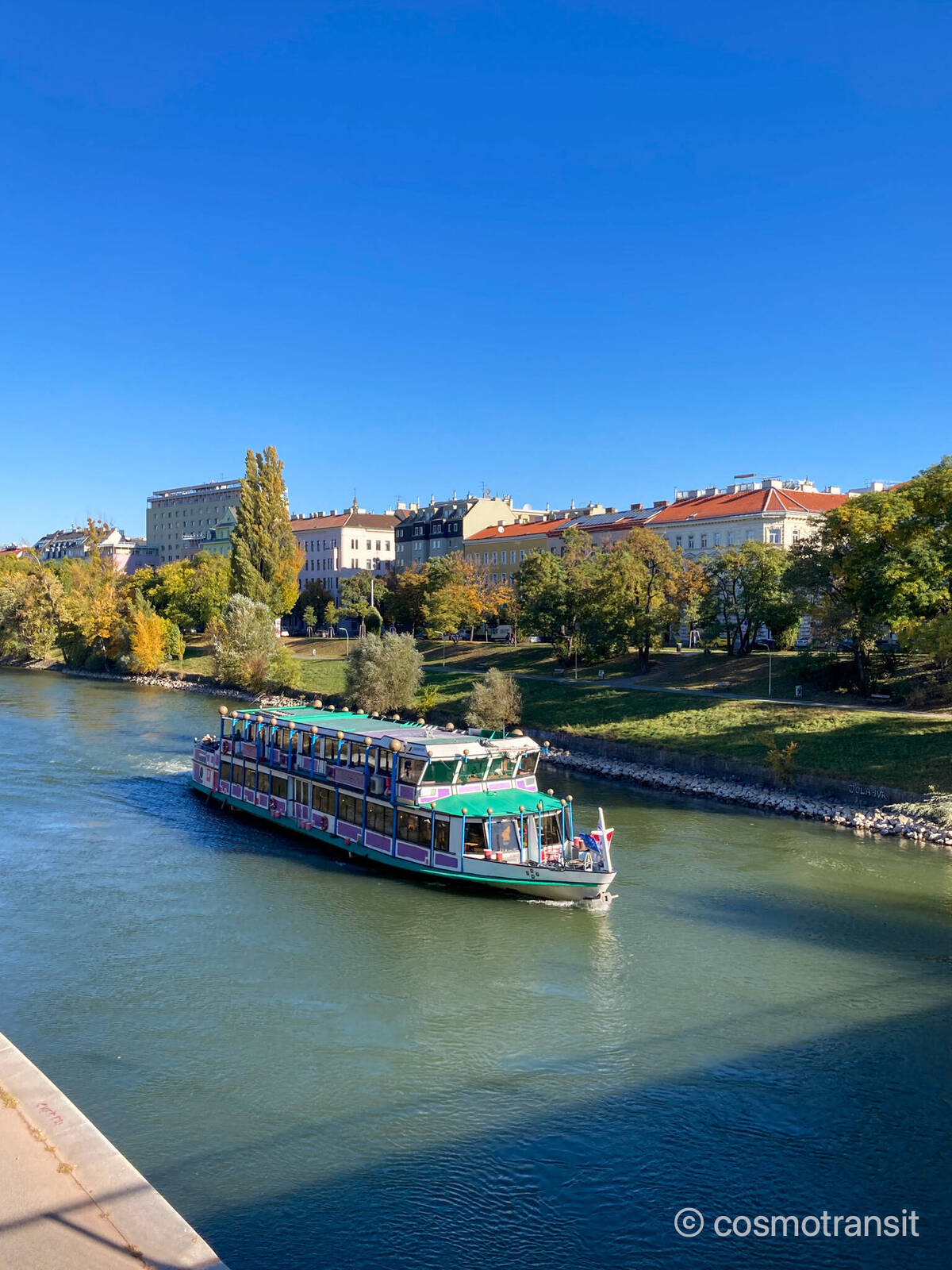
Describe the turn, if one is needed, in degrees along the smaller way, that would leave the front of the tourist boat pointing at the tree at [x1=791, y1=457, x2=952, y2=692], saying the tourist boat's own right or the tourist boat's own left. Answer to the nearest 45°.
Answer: approximately 90° to the tourist boat's own left

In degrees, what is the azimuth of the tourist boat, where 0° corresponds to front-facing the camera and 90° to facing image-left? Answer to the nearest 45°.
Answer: approximately 315°
